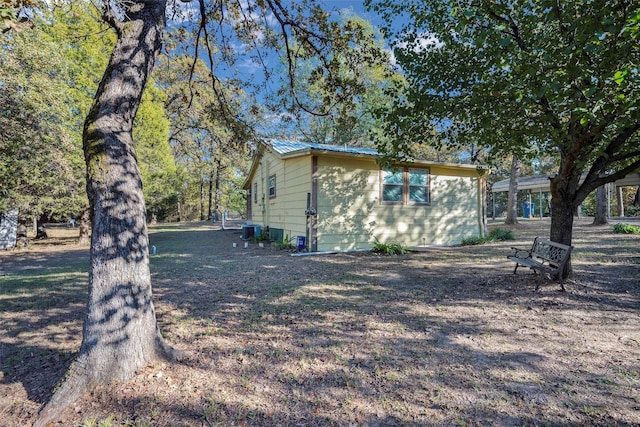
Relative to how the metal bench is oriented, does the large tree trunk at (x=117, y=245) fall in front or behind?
in front

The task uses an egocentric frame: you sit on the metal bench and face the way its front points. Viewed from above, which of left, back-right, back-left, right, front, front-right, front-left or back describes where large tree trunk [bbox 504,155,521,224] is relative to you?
back-right

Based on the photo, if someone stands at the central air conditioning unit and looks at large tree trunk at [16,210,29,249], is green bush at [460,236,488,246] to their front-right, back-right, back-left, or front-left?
back-left

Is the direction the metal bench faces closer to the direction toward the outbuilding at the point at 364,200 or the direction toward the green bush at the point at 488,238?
the outbuilding

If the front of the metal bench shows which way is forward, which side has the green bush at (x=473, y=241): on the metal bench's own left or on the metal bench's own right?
on the metal bench's own right

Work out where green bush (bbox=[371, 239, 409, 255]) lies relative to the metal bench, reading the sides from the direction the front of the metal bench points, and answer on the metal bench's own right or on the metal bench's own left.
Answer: on the metal bench's own right

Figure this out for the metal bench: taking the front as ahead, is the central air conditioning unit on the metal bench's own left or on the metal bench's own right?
on the metal bench's own right

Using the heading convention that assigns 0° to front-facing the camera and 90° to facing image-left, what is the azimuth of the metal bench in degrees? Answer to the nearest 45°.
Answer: approximately 45°

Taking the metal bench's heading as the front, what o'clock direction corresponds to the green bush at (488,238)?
The green bush is roughly at 4 o'clock from the metal bench.

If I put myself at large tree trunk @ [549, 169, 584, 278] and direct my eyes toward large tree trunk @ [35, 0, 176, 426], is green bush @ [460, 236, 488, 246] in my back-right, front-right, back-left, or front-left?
back-right

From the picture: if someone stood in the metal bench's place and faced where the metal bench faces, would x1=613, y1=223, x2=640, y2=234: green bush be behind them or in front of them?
behind
